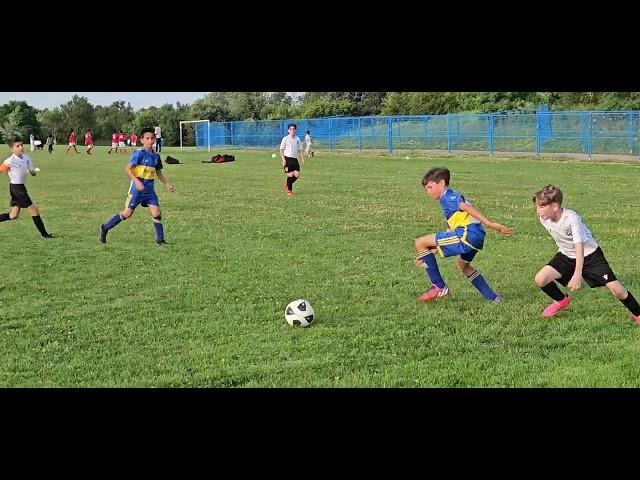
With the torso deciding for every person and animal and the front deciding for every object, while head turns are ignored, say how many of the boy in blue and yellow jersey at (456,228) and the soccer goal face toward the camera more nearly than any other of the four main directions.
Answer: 1

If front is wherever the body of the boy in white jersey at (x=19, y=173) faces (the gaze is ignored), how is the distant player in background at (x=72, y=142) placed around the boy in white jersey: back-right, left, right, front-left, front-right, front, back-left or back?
back-left

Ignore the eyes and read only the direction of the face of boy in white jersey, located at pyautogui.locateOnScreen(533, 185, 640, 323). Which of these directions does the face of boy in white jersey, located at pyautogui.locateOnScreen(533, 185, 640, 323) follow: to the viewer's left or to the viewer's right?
to the viewer's left

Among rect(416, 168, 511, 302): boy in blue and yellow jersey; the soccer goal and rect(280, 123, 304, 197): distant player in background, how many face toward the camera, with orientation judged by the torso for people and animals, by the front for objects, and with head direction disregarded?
2

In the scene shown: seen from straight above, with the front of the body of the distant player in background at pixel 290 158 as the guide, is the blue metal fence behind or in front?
behind

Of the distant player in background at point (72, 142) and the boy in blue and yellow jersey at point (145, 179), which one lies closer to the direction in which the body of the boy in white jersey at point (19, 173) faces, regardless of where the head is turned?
the boy in blue and yellow jersey
